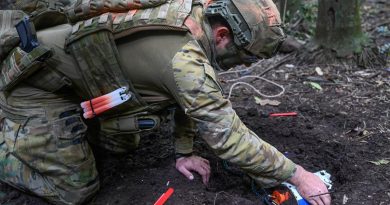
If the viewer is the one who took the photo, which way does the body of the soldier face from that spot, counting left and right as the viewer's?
facing to the right of the viewer

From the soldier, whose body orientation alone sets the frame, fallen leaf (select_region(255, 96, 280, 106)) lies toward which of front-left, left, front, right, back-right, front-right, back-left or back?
front-left

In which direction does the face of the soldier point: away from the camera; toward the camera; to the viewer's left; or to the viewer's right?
to the viewer's right

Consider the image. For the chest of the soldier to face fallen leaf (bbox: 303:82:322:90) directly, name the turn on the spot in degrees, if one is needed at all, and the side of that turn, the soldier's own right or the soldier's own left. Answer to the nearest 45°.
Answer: approximately 45° to the soldier's own left

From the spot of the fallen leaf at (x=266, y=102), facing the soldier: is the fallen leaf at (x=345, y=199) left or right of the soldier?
left

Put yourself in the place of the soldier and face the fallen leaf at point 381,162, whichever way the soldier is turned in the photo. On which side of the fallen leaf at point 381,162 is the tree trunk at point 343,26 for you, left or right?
left

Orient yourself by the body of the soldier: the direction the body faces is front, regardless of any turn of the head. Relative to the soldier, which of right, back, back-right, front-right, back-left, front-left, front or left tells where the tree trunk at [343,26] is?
front-left

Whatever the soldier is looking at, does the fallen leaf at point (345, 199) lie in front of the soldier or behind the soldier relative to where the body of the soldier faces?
in front

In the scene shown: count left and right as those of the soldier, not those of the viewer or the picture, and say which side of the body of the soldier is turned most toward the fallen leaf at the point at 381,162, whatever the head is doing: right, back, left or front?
front
